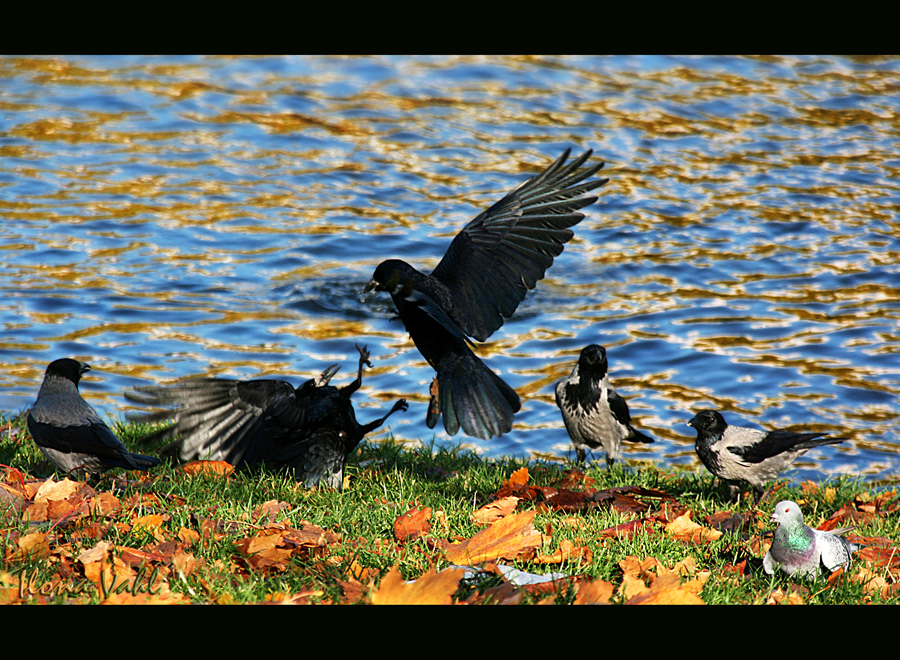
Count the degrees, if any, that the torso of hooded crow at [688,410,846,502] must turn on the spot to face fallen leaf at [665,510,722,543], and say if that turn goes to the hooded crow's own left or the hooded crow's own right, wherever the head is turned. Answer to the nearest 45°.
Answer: approximately 90° to the hooded crow's own left

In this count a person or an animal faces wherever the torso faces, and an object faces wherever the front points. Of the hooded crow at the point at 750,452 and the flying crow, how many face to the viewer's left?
2

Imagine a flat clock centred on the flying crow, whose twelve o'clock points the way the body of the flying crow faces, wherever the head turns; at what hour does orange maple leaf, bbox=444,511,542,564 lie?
The orange maple leaf is roughly at 9 o'clock from the flying crow.

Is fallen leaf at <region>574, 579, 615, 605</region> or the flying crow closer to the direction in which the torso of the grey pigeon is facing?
the fallen leaf

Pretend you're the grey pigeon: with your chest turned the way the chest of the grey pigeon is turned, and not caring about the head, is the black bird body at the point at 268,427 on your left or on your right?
on your right

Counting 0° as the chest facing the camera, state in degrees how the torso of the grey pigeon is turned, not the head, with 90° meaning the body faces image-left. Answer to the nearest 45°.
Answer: approximately 45°

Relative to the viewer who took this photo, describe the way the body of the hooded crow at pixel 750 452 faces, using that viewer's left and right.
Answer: facing to the left of the viewer

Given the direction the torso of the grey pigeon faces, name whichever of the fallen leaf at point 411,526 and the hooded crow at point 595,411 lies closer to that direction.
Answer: the fallen leaf

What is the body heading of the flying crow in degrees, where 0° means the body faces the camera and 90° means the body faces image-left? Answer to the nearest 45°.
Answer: approximately 90°

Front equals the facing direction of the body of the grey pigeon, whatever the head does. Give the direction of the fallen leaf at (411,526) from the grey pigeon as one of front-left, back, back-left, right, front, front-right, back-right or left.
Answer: front-right
